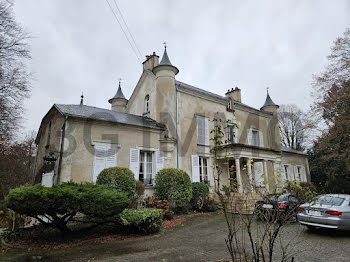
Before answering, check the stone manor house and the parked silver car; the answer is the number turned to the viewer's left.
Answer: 0

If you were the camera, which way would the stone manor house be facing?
facing the viewer and to the right of the viewer

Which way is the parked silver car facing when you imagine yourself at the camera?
facing away from the viewer and to the right of the viewer

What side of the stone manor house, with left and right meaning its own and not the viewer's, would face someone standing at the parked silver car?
front

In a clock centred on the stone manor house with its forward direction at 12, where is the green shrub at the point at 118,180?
The green shrub is roughly at 2 o'clock from the stone manor house.

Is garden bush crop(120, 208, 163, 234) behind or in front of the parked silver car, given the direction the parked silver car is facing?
behind

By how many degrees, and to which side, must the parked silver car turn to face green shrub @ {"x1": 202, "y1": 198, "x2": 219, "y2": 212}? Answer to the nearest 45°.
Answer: approximately 90° to its left

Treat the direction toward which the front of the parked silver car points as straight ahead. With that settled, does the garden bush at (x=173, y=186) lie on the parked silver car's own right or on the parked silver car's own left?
on the parked silver car's own left

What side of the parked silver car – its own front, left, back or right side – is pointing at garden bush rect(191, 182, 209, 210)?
left

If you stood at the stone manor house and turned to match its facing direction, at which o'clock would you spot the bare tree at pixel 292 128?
The bare tree is roughly at 9 o'clock from the stone manor house.
